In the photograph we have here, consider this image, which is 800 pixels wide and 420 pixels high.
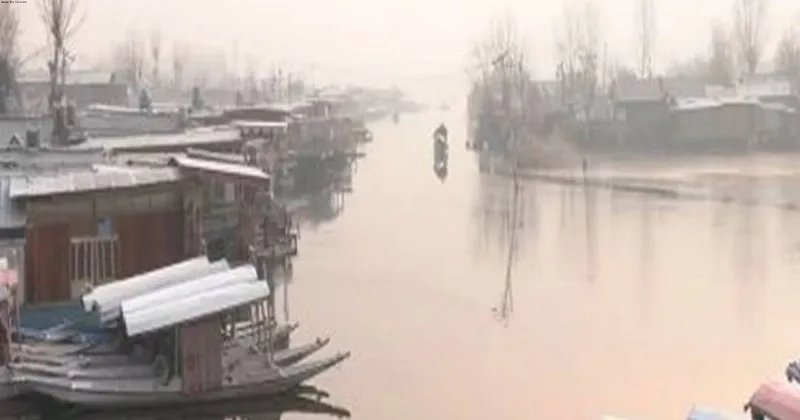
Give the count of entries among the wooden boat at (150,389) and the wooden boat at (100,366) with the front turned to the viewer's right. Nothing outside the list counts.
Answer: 2

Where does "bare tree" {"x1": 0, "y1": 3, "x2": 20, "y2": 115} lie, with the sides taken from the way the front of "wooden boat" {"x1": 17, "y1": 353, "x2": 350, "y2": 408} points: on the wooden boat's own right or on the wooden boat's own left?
on the wooden boat's own left

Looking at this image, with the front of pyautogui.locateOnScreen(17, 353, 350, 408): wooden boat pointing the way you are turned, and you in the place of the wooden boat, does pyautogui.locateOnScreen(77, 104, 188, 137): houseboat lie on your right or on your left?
on your left

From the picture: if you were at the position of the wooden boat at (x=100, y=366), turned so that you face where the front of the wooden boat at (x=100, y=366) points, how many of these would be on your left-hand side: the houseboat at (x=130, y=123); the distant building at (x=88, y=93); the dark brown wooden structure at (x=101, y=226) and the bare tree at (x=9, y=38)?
4

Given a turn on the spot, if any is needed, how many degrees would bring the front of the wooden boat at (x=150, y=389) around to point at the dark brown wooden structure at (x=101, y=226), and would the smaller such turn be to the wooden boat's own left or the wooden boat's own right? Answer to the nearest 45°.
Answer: approximately 90° to the wooden boat's own left

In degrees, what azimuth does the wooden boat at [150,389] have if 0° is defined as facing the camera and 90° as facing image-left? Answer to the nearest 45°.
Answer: approximately 270°

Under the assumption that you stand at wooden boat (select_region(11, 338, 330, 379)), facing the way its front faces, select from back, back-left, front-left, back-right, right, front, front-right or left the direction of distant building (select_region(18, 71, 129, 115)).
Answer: left

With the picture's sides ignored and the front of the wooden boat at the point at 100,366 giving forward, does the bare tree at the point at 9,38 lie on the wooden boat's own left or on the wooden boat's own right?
on the wooden boat's own left

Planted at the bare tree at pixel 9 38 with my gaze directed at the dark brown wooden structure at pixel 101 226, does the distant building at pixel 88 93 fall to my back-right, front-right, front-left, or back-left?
back-left

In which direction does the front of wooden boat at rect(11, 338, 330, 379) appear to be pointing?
to the viewer's right

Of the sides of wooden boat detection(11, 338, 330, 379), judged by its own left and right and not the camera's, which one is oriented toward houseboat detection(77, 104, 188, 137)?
left
